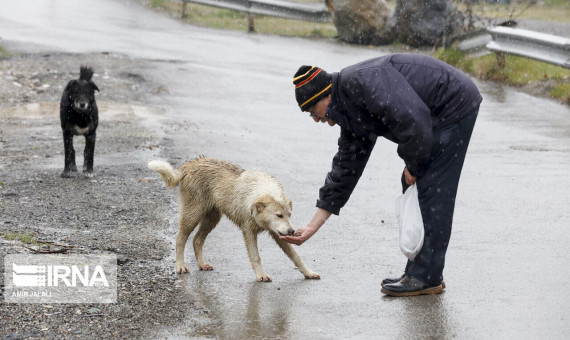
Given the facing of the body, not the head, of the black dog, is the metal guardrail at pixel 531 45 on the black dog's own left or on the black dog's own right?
on the black dog's own left

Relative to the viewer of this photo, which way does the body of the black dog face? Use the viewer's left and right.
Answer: facing the viewer

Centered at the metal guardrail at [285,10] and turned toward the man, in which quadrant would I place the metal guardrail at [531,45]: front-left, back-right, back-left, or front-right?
front-left

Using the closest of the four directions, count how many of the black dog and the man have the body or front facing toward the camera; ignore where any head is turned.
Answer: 1

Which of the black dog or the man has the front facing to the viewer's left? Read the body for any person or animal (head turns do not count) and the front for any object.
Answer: the man

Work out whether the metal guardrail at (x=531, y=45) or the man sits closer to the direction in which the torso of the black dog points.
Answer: the man

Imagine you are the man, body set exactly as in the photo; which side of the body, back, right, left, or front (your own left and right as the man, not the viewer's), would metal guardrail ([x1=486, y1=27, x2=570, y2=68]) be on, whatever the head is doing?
right

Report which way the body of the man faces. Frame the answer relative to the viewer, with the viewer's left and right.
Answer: facing to the left of the viewer

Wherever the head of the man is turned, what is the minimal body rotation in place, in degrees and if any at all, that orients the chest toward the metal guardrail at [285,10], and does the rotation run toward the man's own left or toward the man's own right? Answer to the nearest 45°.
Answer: approximately 90° to the man's own right

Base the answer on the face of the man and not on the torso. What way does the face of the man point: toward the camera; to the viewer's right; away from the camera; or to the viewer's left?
to the viewer's left

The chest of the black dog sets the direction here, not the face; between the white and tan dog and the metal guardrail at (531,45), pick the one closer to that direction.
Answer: the white and tan dog
